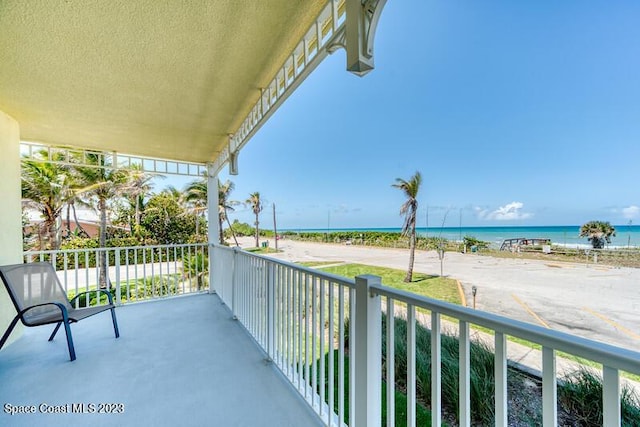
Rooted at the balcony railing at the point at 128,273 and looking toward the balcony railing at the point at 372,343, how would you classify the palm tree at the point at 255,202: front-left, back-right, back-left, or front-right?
back-left

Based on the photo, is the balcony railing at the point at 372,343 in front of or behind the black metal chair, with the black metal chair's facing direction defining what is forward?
in front

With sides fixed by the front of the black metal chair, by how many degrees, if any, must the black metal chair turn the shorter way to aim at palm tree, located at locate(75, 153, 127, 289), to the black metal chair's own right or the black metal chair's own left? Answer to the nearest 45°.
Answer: approximately 135° to the black metal chair's own left

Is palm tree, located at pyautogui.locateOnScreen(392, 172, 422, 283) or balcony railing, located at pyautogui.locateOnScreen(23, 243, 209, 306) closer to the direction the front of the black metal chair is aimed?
the palm tree

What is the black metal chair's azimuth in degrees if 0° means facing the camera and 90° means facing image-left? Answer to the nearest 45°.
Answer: approximately 315°

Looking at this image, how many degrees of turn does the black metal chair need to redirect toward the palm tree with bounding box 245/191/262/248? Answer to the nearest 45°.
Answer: approximately 90° to its left

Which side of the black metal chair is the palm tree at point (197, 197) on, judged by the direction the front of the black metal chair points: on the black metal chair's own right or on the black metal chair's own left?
on the black metal chair's own left

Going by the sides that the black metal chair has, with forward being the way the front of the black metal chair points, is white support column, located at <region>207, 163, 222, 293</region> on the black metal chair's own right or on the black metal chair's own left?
on the black metal chair's own left

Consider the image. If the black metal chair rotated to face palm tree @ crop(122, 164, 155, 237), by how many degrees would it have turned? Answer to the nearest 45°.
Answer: approximately 135° to its left
